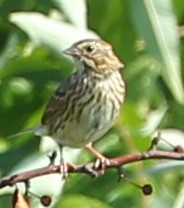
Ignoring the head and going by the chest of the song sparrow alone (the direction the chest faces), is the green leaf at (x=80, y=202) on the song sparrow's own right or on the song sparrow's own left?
on the song sparrow's own right

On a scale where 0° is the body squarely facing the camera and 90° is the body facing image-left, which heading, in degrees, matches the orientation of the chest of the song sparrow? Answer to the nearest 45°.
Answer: approximately 315°
